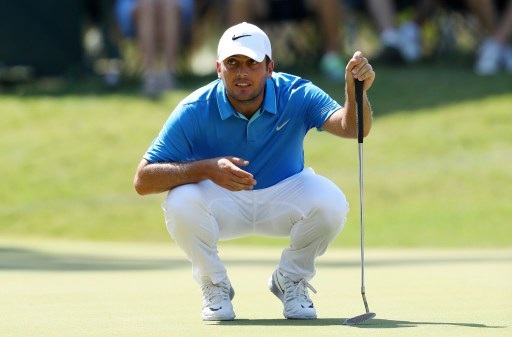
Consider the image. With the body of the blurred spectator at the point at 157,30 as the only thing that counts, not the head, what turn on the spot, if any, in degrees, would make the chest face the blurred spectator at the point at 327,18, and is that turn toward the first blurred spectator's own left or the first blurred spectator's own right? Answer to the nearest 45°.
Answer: approximately 90° to the first blurred spectator's own left

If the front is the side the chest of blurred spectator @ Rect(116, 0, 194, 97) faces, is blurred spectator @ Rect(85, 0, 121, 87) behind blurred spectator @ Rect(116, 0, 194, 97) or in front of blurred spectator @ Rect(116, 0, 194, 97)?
behind

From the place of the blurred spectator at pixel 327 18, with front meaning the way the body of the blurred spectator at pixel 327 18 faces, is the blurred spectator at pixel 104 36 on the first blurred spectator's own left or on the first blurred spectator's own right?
on the first blurred spectator's own right

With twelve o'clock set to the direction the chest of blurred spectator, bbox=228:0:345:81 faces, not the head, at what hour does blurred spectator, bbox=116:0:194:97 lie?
blurred spectator, bbox=116:0:194:97 is roughly at 3 o'clock from blurred spectator, bbox=228:0:345:81.

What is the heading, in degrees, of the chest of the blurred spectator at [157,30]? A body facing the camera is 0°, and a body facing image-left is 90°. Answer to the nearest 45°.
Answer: approximately 0°

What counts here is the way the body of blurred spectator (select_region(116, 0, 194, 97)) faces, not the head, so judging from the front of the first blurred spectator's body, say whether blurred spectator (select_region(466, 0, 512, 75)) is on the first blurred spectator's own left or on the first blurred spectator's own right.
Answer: on the first blurred spectator's own left

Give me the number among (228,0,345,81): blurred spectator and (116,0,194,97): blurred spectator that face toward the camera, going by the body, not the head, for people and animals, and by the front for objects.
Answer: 2

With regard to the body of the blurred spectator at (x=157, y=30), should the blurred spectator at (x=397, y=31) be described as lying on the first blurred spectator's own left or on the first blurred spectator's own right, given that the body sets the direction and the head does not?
on the first blurred spectator's own left

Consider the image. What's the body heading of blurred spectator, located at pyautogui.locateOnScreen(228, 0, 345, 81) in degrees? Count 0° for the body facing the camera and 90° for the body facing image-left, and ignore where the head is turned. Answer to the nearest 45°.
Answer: approximately 0°
